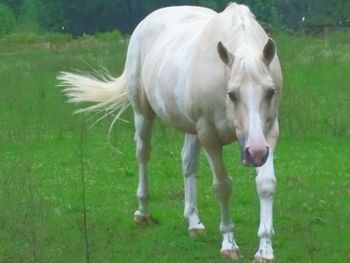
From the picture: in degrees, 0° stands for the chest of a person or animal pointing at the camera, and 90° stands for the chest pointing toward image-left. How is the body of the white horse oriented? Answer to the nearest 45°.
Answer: approximately 315°
